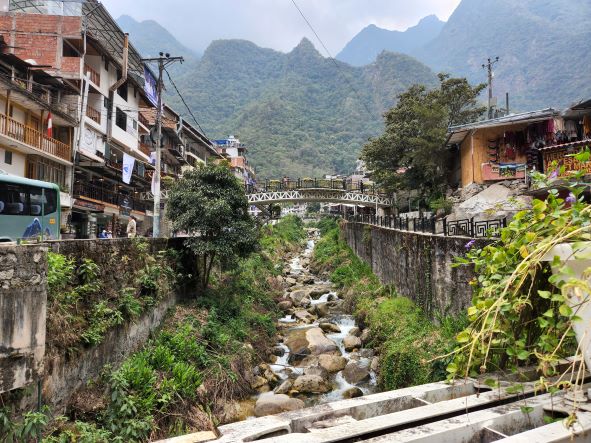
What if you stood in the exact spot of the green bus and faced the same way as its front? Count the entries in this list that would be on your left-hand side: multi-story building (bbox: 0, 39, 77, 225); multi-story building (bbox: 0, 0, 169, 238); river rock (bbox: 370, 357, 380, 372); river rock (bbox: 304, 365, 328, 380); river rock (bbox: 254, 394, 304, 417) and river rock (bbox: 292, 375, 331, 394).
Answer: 4

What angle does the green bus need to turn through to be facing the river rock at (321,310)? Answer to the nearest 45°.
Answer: approximately 135° to its left

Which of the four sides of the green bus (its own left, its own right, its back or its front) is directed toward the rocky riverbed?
left

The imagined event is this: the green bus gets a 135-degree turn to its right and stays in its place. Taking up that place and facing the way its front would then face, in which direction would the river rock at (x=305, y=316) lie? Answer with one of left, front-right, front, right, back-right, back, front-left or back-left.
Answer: right

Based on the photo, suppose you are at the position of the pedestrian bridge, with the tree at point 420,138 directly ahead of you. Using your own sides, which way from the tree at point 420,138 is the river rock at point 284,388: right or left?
right

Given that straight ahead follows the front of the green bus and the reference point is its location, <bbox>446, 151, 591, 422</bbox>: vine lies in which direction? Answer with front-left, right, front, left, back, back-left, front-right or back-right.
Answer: front-left
